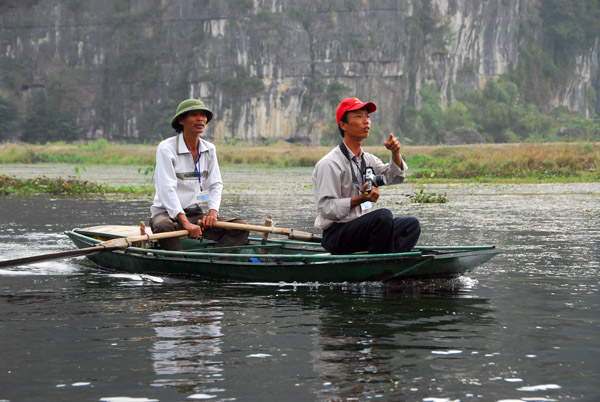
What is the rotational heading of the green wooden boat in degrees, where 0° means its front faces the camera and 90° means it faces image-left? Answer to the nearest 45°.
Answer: approximately 270°

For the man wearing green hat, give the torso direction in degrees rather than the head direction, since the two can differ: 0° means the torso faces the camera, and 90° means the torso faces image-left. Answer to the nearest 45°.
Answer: approximately 315°
